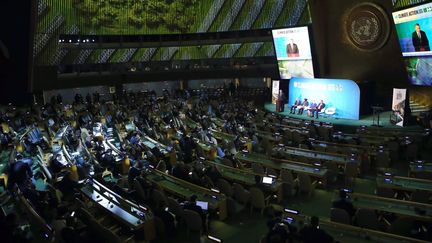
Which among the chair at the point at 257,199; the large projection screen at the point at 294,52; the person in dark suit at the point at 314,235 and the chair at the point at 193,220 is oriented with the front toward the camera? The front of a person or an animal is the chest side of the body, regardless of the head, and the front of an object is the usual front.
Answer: the large projection screen

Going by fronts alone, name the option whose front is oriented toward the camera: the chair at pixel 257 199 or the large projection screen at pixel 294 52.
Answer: the large projection screen

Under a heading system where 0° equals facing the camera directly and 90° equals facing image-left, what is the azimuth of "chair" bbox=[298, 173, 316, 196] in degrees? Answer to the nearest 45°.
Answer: approximately 225°

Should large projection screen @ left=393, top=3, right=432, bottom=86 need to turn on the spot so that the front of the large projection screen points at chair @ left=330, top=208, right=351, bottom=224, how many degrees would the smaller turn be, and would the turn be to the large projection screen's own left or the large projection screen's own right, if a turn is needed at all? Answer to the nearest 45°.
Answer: approximately 45° to the large projection screen's own left

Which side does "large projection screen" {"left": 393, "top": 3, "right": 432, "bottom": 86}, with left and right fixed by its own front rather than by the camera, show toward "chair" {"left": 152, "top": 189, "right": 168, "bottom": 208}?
front

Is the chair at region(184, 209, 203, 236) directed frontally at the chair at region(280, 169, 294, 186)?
yes

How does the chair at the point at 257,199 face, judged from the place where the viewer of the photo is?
facing away from the viewer and to the right of the viewer

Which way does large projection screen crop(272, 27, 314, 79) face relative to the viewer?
toward the camera

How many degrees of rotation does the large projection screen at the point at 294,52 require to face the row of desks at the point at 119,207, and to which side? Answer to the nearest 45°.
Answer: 0° — it already faces it

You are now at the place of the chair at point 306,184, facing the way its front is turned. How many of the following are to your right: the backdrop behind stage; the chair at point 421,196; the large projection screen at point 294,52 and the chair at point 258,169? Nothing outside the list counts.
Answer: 1

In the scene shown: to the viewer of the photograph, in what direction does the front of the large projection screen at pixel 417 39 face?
facing the viewer and to the left of the viewer

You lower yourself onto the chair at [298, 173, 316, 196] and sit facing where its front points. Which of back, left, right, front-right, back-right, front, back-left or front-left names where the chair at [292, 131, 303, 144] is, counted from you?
front-left

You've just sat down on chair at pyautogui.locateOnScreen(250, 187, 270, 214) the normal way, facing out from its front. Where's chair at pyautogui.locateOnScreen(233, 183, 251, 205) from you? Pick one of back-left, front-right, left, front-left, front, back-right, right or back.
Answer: left

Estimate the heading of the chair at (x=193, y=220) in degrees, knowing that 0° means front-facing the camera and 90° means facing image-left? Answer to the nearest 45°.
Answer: approximately 225°

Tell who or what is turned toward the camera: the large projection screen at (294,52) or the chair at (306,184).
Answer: the large projection screen

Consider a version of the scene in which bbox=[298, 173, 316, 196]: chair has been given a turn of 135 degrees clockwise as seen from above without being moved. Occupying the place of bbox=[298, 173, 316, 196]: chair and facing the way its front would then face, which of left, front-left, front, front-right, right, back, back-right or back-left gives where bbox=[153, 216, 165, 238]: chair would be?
front-right

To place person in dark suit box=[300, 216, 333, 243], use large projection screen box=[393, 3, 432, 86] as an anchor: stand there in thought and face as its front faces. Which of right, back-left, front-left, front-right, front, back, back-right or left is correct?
front-left

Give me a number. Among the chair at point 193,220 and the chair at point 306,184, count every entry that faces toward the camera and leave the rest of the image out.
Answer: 0

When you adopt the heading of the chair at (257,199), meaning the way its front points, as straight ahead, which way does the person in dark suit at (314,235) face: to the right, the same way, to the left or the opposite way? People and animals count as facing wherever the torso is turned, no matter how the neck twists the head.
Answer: the same way
